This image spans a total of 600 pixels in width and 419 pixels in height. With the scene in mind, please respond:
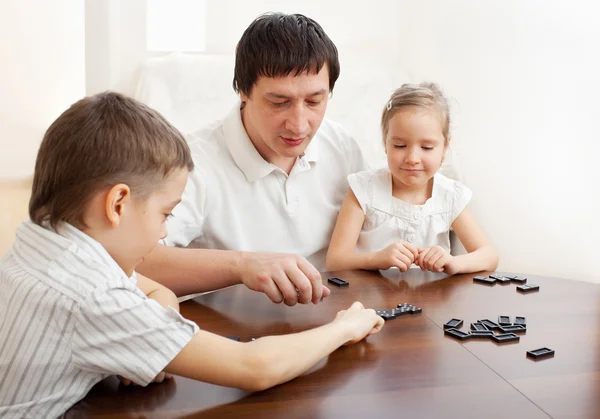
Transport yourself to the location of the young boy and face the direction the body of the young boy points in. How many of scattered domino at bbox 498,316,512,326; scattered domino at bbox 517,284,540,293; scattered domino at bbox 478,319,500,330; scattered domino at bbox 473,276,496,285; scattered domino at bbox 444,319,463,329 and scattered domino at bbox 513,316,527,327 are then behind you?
0

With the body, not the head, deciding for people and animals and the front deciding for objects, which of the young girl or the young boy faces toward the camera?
the young girl

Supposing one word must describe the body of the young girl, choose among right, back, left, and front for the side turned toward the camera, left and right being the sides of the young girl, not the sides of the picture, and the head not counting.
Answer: front

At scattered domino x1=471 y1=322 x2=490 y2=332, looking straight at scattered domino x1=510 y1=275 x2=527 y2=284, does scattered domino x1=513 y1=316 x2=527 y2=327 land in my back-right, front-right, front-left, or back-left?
front-right

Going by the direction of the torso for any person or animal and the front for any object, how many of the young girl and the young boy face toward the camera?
1

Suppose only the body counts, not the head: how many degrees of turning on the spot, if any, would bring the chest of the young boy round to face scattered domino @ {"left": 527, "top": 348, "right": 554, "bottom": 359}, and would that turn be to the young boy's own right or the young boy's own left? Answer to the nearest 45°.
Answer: approximately 45° to the young boy's own right

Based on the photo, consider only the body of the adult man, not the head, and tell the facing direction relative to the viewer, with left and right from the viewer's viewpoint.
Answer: facing the viewer and to the right of the viewer

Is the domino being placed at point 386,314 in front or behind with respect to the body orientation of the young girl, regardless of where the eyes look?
in front

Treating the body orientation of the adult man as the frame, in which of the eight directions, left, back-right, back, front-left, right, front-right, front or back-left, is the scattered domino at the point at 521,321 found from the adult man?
front

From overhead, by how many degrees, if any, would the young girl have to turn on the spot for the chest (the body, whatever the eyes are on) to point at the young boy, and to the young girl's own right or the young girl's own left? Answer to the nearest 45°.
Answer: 0° — they already face them

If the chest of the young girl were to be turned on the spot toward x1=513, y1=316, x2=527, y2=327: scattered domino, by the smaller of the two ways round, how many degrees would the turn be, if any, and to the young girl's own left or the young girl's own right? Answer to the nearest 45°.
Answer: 0° — they already face it

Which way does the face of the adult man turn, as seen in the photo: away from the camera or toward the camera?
toward the camera

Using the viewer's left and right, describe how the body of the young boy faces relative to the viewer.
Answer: facing away from the viewer and to the right of the viewer

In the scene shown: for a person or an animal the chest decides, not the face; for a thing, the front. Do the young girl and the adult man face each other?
no

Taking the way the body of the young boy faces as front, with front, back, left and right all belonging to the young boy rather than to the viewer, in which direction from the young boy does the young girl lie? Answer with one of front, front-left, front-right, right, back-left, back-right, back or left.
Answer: front

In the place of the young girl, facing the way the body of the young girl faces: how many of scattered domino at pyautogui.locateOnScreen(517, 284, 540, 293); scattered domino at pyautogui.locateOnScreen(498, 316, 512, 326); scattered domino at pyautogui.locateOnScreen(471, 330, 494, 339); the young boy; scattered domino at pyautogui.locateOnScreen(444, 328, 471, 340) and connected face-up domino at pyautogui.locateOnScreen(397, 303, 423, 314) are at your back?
0

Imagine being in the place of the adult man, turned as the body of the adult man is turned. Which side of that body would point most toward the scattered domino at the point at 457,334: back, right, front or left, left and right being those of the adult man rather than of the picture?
front

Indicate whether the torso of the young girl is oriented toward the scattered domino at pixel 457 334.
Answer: yes
